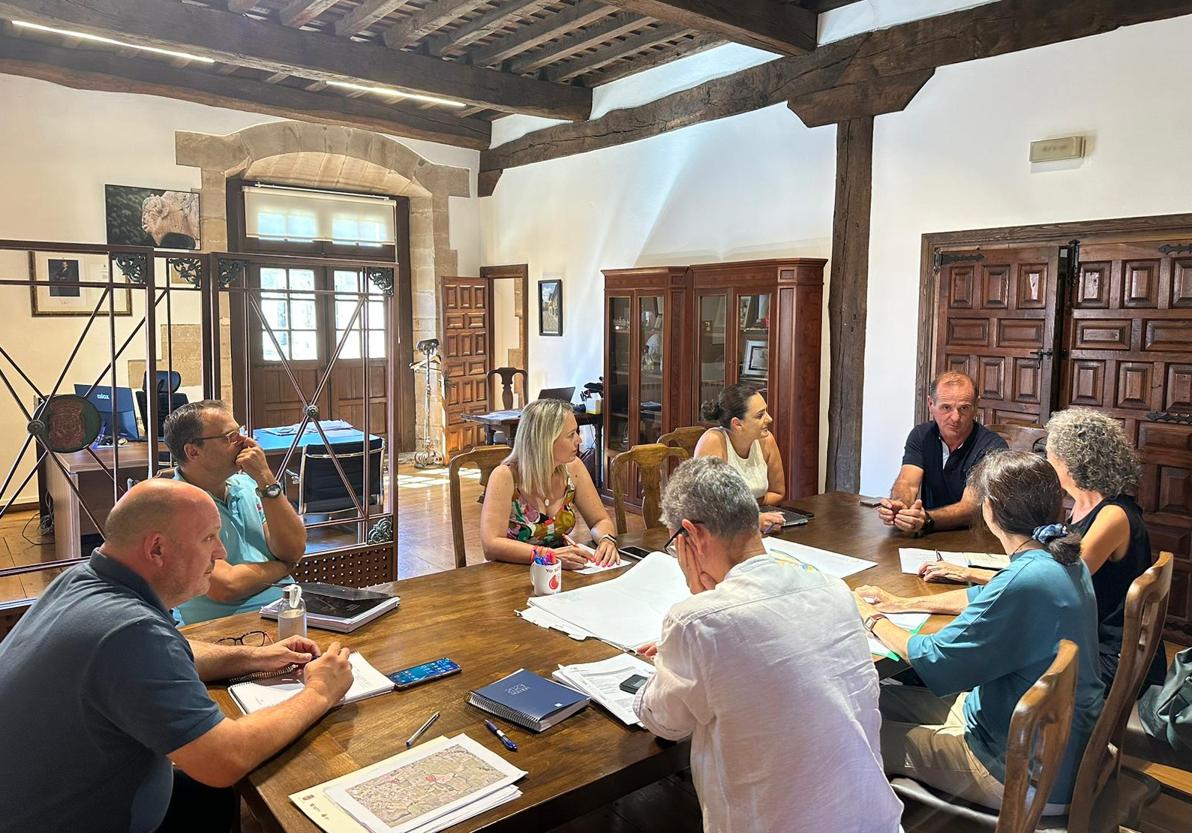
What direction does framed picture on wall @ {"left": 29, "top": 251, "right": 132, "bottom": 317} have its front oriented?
toward the camera

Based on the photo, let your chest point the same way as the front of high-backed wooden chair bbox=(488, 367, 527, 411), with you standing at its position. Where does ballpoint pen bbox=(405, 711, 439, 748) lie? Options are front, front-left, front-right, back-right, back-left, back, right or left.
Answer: front

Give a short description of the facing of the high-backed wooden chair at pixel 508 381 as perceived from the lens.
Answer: facing the viewer

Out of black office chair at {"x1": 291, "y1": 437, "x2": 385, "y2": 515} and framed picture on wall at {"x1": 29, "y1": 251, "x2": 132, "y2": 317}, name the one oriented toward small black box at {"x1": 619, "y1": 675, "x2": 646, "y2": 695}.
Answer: the framed picture on wall

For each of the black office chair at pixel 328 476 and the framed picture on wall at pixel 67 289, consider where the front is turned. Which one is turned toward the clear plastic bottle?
the framed picture on wall

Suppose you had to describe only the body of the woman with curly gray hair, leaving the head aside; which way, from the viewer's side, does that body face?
to the viewer's left

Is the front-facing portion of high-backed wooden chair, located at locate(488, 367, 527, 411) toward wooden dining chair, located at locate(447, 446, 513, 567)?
yes

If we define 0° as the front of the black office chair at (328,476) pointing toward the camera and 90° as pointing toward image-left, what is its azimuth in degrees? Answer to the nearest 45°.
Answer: approximately 135°

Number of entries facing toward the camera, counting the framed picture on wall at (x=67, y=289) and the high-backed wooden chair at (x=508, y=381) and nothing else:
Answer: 2

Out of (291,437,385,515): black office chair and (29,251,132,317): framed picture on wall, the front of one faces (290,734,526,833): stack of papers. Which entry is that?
the framed picture on wall

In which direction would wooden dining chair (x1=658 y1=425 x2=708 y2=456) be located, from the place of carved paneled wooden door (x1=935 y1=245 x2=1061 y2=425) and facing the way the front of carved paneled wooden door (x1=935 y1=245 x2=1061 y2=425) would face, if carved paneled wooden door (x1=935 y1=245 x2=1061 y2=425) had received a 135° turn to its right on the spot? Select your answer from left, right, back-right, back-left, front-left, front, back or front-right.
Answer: back-left

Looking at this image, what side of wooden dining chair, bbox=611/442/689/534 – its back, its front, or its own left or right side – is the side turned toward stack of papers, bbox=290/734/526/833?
front

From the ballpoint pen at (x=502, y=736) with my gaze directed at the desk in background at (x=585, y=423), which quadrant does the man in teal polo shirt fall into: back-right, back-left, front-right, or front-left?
front-left

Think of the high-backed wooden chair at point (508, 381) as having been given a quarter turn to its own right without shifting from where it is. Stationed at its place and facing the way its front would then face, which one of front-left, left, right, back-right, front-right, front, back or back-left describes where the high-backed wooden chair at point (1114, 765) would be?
left

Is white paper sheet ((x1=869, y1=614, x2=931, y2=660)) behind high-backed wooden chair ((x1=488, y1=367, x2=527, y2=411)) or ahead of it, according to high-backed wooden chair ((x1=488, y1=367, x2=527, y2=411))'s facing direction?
ahead

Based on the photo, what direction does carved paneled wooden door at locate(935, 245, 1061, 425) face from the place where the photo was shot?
facing the viewer and to the left of the viewer

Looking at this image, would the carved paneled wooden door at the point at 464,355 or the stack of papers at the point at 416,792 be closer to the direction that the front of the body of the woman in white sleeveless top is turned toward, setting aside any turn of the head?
the stack of papers

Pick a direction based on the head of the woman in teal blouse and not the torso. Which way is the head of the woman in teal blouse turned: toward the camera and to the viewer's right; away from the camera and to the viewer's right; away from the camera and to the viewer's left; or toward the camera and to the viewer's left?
away from the camera and to the viewer's left

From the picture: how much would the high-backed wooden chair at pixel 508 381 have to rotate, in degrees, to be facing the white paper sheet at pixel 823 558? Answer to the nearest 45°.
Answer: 0° — it already faces it

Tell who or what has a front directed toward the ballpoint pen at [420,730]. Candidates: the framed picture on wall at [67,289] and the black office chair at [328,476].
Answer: the framed picture on wall

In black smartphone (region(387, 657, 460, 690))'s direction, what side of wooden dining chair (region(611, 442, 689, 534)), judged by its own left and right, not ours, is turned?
front
